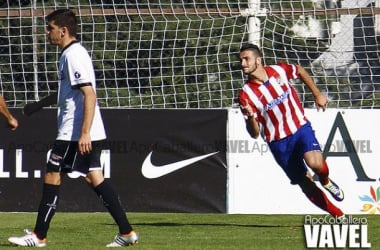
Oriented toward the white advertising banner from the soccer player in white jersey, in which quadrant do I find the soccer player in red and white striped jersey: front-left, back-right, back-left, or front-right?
front-right

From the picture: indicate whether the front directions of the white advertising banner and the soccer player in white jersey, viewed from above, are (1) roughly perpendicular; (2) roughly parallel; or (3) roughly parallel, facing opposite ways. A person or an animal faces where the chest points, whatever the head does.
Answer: roughly perpendicular

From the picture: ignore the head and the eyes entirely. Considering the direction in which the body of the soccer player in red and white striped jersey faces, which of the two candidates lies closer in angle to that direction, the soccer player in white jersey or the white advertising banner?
the soccer player in white jersey

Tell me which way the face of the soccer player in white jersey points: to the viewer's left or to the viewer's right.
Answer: to the viewer's left

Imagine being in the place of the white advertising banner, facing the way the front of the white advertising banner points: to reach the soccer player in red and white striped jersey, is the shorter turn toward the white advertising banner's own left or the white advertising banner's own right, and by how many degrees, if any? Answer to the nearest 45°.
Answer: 0° — it already faces them

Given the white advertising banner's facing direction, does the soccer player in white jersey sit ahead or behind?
ahead

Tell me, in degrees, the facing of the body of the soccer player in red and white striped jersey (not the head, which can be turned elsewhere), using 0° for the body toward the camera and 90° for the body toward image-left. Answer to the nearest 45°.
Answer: approximately 45°

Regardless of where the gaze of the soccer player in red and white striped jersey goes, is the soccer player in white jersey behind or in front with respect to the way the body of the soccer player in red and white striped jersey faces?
in front

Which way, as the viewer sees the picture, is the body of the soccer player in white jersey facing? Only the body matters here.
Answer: to the viewer's left

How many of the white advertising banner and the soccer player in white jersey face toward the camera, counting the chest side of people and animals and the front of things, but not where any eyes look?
1

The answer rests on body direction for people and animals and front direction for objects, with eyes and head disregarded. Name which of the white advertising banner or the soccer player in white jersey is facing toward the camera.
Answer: the white advertising banner

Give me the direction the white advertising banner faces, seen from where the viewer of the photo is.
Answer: facing the viewer
